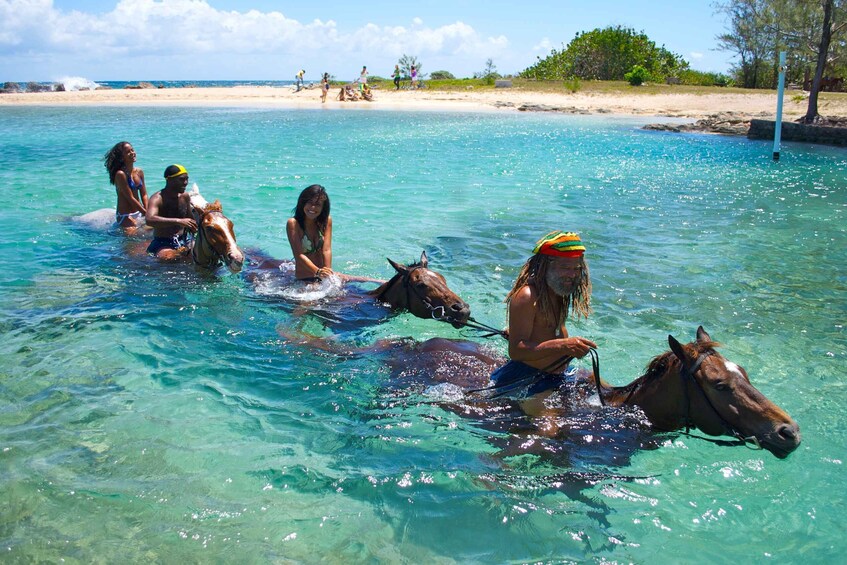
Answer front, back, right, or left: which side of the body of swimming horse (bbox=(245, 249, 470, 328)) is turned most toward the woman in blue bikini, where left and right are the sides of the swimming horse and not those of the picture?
back

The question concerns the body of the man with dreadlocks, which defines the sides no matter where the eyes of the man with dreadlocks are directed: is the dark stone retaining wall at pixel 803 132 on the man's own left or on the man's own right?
on the man's own left

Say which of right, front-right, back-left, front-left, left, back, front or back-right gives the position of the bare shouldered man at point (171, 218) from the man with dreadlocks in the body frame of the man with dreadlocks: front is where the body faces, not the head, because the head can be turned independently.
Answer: back

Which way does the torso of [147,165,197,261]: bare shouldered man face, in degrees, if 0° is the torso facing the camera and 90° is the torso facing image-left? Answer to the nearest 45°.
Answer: approximately 315°

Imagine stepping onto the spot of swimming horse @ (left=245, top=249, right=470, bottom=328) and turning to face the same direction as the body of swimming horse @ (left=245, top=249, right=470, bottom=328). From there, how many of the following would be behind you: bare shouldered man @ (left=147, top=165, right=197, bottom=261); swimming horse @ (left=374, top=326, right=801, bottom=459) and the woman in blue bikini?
2
